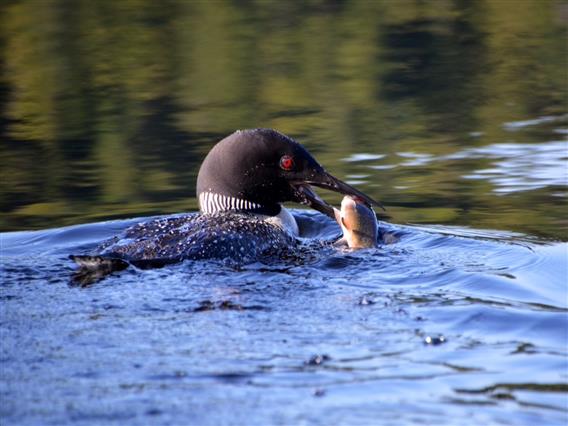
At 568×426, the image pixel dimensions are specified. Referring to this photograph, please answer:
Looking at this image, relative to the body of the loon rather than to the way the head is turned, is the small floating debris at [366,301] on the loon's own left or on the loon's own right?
on the loon's own right

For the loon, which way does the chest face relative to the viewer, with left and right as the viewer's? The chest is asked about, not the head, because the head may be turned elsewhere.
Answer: facing to the right of the viewer

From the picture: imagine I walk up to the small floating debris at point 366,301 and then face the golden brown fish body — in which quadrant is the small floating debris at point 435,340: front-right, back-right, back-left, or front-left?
back-right

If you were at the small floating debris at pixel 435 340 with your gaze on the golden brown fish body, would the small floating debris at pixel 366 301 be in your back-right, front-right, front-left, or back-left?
front-left

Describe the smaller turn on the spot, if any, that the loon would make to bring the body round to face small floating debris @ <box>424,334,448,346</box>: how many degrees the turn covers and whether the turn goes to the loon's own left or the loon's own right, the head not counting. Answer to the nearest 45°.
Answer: approximately 90° to the loon's own right
